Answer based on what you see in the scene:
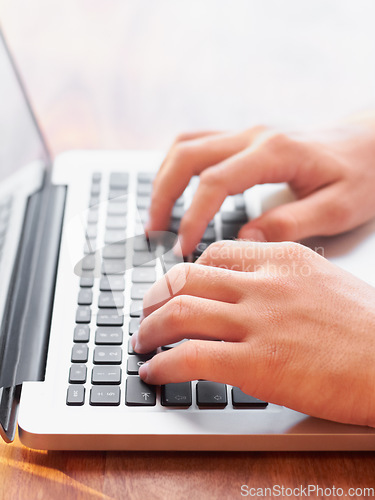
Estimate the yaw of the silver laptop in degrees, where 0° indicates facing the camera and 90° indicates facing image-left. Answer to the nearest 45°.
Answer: approximately 270°
